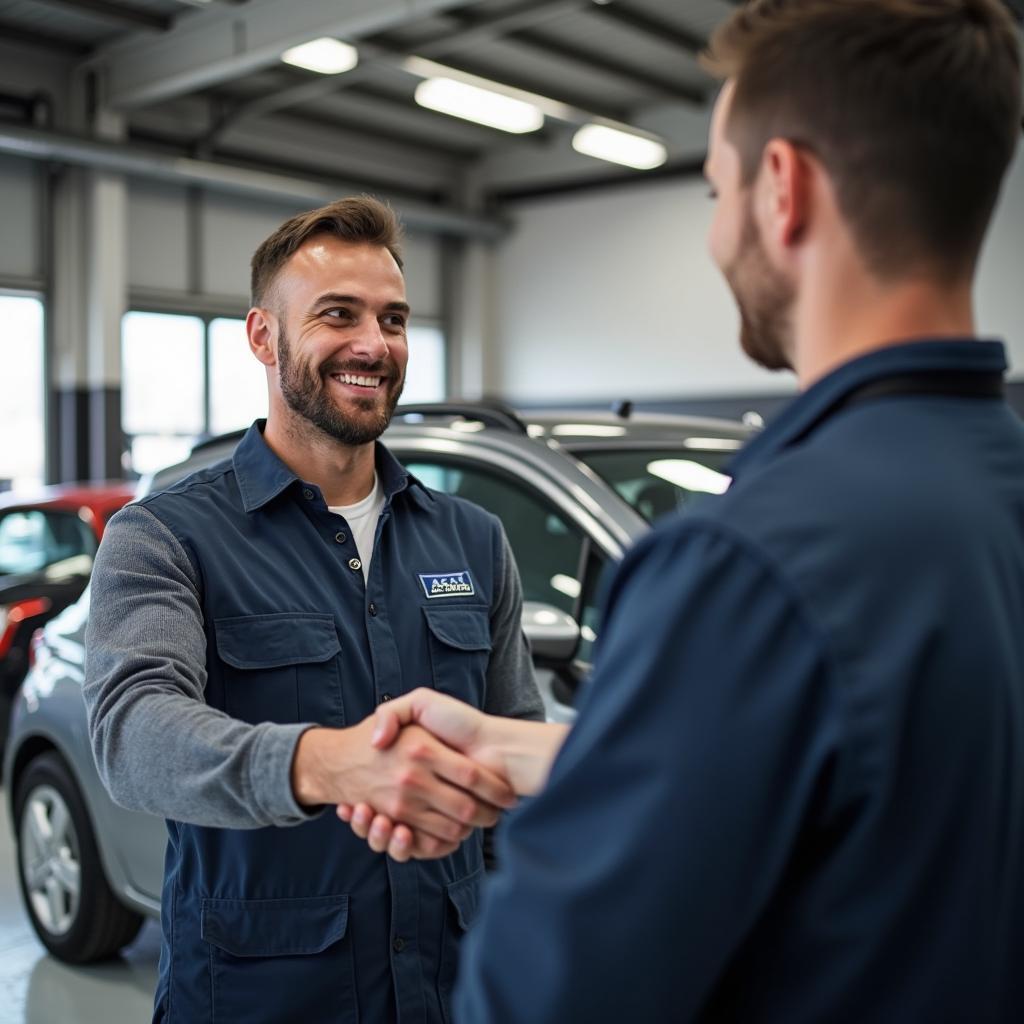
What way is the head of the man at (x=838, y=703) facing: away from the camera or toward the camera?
away from the camera

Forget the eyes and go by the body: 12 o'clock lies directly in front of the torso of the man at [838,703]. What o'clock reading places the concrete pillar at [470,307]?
The concrete pillar is roughly at 1 o'clock from the man.

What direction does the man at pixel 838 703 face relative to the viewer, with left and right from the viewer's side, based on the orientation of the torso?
facing away from the viewer and to the left of the viewer

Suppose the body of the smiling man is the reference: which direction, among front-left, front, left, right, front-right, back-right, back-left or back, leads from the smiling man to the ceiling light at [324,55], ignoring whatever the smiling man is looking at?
back-left

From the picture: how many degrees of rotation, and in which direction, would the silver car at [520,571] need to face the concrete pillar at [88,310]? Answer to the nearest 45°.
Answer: approximately 135° to its left
